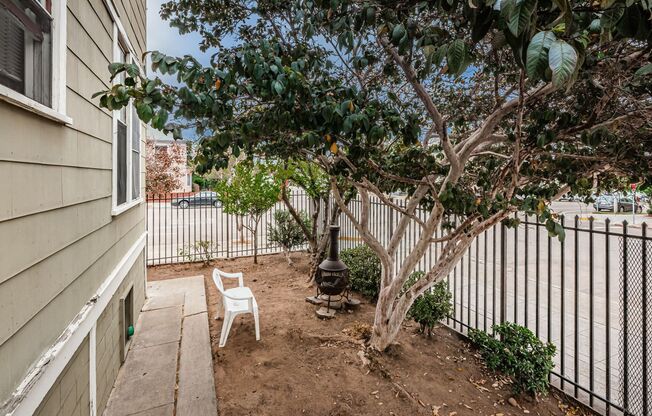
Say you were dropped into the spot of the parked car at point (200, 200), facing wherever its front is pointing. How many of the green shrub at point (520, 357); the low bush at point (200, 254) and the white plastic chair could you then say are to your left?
3

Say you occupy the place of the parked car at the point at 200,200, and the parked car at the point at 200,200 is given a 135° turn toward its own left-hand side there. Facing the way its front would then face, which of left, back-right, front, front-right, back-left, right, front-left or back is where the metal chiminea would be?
front-right

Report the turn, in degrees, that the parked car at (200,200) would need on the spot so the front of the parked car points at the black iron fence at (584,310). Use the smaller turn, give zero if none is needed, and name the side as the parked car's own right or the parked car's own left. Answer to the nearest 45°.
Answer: approximately 90° to the parked car's own left

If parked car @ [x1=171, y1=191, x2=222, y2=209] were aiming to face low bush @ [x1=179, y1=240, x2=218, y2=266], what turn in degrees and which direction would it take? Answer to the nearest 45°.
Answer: approximately 90° to its left

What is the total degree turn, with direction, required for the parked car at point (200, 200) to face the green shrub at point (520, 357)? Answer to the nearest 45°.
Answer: approximately 90° to its left

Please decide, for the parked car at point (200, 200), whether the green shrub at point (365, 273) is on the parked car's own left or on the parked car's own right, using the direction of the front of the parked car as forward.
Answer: on the parked car's own left

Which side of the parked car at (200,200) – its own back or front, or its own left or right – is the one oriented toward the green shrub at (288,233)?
left

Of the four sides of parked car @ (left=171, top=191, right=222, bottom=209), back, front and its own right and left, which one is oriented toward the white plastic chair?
left

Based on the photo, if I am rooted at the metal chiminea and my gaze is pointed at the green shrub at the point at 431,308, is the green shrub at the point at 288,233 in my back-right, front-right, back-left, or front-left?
back-left

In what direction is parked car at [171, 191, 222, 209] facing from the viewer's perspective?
to the viewer's left
